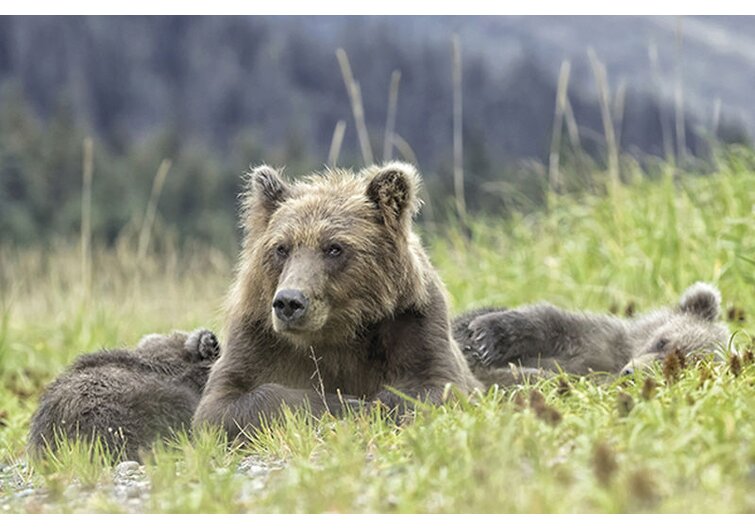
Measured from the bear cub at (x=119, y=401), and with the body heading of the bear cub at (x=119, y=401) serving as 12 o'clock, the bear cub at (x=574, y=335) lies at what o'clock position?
the bear cub at (x=574, y=335) is roughly at 1 o'clock from the bear cub at (x=119, y=401).

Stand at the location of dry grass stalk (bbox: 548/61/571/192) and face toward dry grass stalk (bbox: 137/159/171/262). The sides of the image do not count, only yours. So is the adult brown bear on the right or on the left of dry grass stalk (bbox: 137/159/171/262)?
left

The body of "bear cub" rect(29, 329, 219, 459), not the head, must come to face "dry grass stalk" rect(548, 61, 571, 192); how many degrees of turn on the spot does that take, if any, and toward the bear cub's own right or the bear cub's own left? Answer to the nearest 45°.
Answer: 0° — it already faces it

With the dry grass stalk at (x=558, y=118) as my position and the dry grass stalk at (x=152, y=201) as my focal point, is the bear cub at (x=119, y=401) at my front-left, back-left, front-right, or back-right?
front-left

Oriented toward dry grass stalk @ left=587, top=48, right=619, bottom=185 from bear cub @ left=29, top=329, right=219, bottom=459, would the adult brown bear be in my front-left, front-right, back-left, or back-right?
front-right

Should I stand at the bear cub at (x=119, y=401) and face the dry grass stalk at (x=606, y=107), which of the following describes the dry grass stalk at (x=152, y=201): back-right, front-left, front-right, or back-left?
front-left

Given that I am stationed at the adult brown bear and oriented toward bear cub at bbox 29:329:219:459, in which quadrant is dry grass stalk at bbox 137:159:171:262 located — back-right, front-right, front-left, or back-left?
front-right

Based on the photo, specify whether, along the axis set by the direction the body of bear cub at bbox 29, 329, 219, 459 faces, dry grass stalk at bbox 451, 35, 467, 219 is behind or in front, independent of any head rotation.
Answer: in front

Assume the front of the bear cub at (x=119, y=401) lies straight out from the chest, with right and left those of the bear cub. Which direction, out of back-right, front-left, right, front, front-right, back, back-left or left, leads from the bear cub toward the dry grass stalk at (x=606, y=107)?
front

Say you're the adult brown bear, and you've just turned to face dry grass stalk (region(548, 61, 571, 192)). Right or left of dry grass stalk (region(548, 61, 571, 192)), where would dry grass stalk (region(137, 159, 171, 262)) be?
left

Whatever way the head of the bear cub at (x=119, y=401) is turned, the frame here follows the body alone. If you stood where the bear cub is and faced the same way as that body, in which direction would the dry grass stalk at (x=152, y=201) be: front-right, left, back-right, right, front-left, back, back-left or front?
front-left

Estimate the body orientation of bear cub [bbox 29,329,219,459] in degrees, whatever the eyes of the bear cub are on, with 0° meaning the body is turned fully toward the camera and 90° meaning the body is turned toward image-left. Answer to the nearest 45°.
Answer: approximately 225°

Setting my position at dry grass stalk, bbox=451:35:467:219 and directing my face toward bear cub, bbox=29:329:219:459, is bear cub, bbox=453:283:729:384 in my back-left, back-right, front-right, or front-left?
front-left
